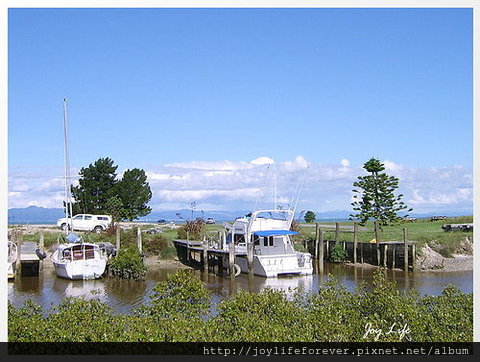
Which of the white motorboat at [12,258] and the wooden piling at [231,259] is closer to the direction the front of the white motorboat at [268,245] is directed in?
the white motorboat

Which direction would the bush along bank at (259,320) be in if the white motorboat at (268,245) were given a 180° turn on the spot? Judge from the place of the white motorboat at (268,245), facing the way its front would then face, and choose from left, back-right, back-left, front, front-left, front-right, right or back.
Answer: front-right

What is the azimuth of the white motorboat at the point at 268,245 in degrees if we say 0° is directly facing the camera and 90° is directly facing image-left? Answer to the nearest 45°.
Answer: approximately 135°
